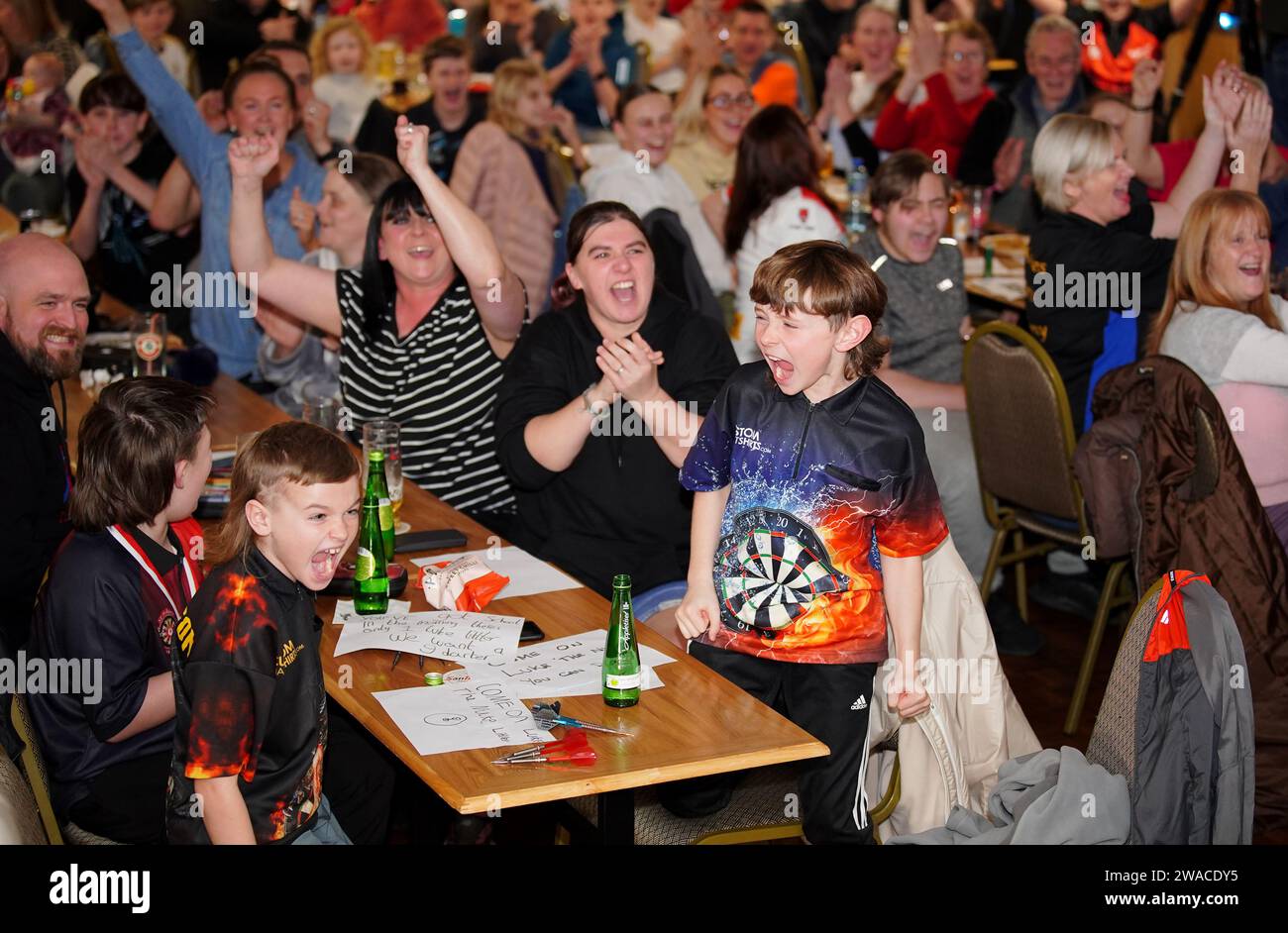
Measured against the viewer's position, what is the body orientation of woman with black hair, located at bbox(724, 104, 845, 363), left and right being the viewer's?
facing away from the viewer and to the right of the viewer

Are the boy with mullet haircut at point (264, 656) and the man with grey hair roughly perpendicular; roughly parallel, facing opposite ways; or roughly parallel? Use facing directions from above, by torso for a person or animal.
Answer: roughly perpendicular

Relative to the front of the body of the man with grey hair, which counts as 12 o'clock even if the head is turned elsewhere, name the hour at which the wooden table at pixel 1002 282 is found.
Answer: The wooden table is roughly at 12 o'clock from the man with grey hair.

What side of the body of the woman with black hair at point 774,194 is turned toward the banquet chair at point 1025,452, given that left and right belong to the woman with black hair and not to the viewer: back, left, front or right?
right

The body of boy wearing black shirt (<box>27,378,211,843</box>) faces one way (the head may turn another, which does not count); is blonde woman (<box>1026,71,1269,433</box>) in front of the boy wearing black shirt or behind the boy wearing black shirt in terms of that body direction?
in front

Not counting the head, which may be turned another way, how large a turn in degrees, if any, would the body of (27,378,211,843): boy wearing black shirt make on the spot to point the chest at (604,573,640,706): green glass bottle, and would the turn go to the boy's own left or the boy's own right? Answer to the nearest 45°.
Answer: approximately 45° to the boy's own right

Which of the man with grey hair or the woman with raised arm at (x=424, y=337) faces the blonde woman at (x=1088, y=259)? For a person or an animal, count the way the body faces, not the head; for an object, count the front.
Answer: the man with grey hair

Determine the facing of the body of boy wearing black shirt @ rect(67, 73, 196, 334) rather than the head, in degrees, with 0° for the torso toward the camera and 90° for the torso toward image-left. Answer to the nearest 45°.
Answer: approximately 0°

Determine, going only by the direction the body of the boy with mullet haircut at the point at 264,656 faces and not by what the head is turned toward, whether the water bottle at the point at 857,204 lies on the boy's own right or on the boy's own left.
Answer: on the boy's own left
